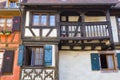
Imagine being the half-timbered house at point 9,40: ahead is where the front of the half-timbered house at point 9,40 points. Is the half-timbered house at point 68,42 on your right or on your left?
on your left

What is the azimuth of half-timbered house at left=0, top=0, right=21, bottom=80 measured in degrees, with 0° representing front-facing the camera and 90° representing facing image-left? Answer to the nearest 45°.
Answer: approximately 0°

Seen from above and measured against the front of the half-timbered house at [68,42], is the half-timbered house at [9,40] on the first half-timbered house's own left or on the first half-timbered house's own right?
on the first half-timbered house's own right

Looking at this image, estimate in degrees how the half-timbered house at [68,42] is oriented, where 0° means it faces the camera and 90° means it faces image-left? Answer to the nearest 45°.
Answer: approximately 0°

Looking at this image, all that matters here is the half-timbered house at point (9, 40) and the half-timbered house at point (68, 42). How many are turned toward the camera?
2
